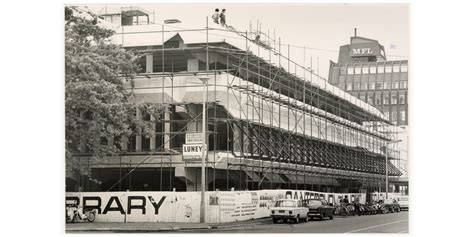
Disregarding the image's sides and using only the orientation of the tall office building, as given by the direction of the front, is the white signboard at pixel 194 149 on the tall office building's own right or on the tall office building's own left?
on the tall office building's own right

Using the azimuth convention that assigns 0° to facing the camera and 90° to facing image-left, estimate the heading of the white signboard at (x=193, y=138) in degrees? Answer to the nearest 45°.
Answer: approximately 0°

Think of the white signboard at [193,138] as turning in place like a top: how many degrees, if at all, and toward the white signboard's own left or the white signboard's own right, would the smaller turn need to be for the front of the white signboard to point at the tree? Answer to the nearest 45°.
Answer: approximately 90° to the white signboard's own right

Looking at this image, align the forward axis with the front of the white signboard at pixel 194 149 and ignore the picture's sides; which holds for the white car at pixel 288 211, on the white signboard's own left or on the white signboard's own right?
on the white signboard's own left
